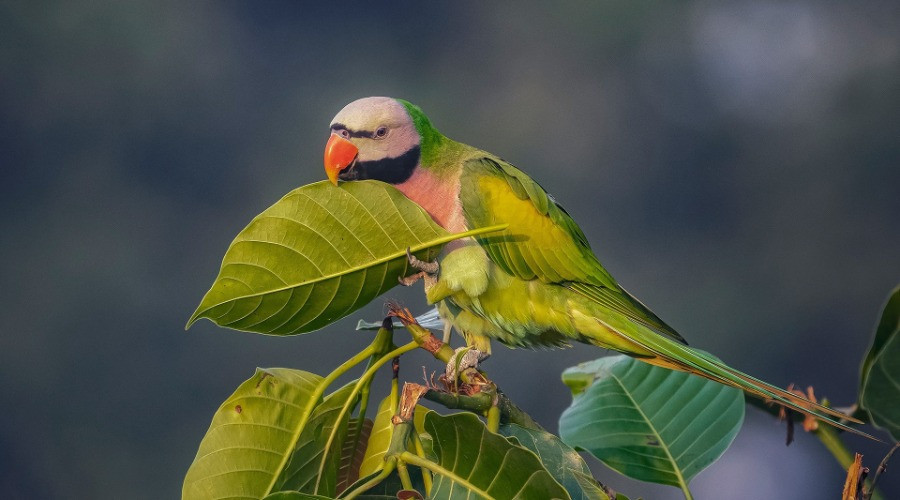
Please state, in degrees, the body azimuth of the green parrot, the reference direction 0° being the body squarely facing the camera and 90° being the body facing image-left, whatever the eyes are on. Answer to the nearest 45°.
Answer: approximately 90°
